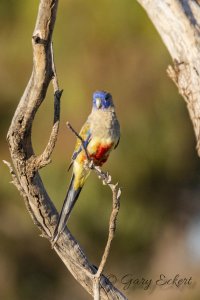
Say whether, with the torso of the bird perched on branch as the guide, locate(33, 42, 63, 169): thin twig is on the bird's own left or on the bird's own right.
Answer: on the bird's own right

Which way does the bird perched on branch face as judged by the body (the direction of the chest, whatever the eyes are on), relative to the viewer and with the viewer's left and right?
facing the viewer and to the right of the viewer
